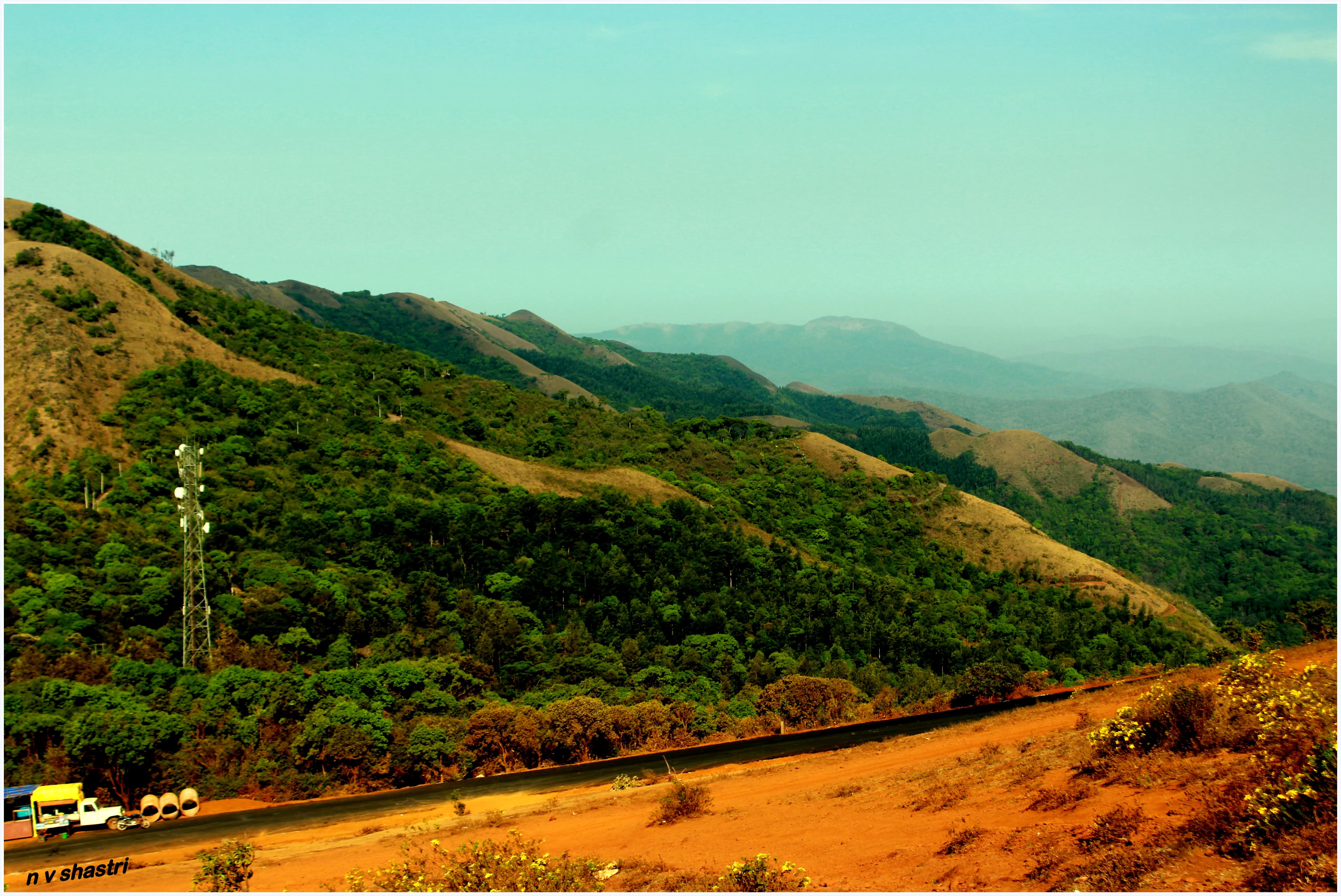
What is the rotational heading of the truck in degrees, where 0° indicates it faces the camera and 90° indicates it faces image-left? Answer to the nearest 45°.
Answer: approximately 270°

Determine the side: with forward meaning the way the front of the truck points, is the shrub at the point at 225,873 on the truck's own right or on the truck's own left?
on the truck's own right

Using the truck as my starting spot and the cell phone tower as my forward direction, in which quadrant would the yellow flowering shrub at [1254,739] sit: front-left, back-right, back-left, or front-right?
back-right

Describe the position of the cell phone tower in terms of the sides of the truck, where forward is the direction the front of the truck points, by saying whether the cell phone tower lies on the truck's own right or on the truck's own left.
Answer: on the truck's own left
